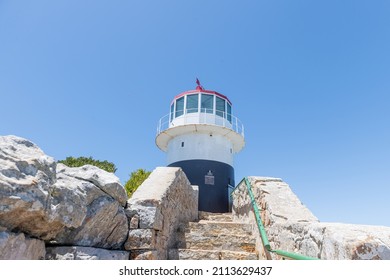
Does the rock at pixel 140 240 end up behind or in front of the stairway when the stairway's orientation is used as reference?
in front

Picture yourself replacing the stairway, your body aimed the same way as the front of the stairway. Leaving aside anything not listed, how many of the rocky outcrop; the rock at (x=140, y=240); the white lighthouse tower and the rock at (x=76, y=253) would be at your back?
1

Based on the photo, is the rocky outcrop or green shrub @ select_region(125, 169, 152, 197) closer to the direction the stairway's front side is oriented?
the rocky outcrop

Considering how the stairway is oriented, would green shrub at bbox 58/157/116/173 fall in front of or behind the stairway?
behind

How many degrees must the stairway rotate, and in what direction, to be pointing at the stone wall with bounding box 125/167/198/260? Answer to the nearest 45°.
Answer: approximately 45° to its right

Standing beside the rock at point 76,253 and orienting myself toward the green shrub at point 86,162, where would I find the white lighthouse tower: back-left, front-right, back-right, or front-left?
front-right

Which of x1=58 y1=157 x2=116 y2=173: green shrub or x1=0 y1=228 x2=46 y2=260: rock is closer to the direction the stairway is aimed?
the rock

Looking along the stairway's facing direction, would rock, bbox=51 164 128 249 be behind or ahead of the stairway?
ahead

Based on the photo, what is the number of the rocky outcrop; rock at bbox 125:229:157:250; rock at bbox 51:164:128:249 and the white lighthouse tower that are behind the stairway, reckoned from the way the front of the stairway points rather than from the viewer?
1

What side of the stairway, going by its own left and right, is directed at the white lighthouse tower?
back

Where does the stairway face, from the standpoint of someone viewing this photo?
facing the viewer

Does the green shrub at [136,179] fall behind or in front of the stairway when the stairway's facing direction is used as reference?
behind
